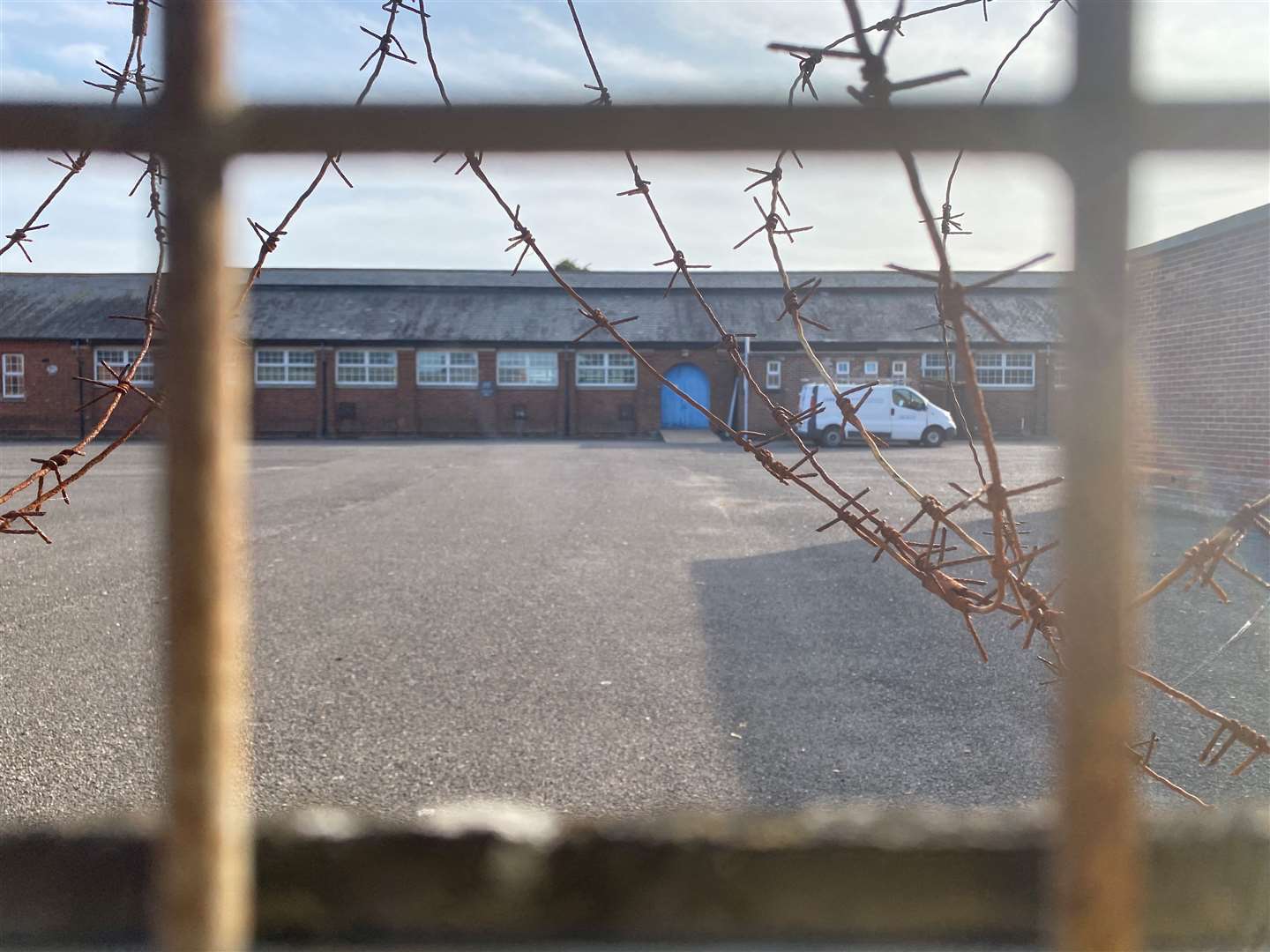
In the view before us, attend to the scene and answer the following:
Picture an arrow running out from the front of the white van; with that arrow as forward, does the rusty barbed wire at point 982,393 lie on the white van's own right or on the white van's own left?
on the white van's own right

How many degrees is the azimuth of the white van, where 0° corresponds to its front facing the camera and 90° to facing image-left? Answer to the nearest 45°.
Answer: approximately 270°

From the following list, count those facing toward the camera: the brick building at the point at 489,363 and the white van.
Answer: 1

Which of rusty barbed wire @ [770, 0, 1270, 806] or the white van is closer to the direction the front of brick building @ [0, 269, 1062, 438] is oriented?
the rusty barbed wire

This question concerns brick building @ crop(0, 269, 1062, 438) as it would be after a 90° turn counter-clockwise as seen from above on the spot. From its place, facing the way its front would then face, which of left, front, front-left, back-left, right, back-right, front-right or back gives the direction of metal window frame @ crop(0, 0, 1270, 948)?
right

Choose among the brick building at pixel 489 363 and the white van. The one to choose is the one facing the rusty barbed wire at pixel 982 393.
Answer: the brick building

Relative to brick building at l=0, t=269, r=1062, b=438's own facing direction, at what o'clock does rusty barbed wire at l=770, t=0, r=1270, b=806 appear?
The rusty barbed wire is roughly at 12 o'clock from the brick building.

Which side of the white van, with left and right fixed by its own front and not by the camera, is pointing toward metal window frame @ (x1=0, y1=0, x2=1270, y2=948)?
right

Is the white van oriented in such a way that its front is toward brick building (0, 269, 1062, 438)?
no

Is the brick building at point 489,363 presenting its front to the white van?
no

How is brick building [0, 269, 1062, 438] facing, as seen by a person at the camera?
facing the viewer

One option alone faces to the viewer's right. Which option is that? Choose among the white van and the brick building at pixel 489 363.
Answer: the white van

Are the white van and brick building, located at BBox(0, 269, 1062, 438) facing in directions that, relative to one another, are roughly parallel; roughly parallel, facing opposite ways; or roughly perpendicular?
roughly perpendicular
